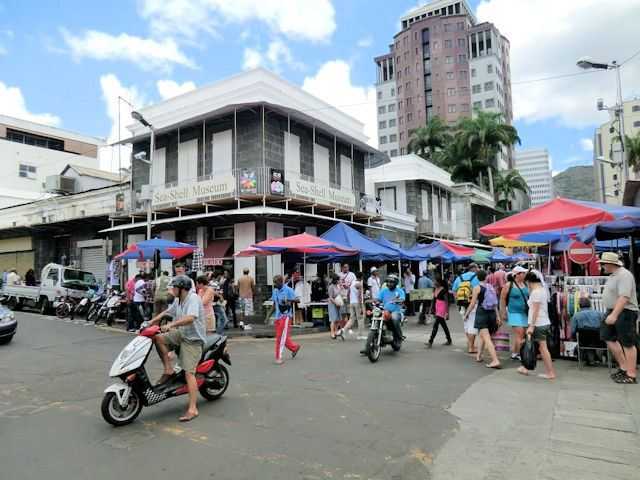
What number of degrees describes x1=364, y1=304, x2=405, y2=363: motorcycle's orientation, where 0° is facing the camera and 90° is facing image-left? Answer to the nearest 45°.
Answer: approximately 45°

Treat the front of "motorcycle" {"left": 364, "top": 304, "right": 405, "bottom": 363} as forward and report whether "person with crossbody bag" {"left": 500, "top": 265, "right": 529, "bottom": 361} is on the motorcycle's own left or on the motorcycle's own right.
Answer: on the motorcycle's own left

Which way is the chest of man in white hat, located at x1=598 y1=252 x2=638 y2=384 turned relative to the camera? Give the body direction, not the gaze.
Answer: to the viewer's left

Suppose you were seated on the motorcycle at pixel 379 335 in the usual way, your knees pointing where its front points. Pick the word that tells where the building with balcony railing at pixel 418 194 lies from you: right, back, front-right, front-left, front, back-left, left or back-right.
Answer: back-right

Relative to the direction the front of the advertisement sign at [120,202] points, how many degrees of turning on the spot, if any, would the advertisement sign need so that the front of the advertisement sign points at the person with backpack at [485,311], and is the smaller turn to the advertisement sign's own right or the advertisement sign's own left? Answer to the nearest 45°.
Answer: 0° — it already faces them

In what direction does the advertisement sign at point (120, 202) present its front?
toward the camera

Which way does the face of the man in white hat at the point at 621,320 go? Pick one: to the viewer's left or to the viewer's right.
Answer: to the viewer's left

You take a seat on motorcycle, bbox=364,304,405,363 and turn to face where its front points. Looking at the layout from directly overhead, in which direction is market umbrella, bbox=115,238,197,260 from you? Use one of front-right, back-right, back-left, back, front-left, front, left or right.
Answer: right

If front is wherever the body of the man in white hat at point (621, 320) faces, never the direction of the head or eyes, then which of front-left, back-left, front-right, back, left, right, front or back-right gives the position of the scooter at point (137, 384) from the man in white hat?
front-left

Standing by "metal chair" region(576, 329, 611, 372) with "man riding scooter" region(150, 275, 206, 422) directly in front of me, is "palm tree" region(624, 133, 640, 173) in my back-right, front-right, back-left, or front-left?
back-right

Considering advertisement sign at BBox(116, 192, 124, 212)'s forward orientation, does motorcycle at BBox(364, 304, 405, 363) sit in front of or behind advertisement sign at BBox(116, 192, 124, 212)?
in front

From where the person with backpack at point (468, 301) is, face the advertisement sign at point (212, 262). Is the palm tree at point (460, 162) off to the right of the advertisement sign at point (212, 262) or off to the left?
right

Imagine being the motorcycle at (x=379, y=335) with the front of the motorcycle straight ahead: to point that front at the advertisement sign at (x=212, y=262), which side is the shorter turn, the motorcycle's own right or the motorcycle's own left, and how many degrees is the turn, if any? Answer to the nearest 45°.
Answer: approximately 90° to the motorcycle's own right

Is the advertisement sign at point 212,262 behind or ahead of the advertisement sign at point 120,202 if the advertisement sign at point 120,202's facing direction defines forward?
ahead

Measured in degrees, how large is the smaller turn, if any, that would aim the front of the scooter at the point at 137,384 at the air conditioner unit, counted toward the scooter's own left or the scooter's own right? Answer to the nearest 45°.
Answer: approximately 135° to the scooter's own right
